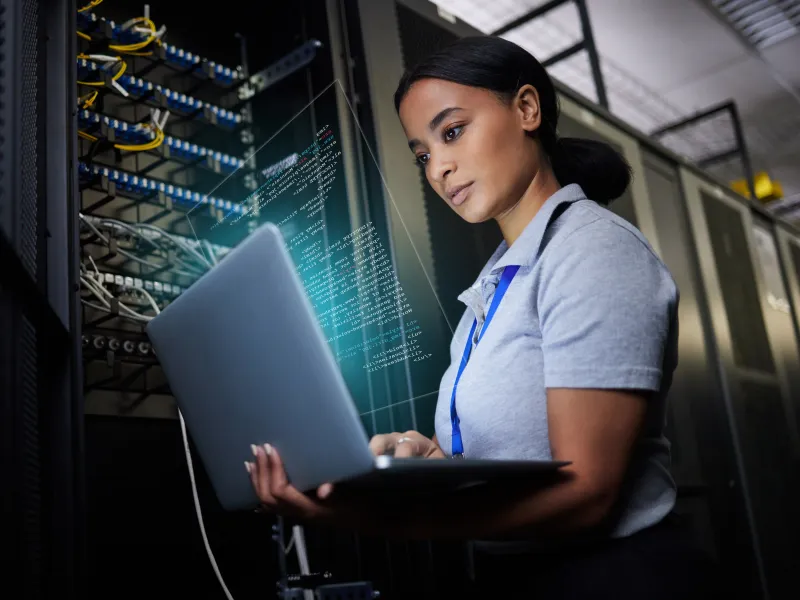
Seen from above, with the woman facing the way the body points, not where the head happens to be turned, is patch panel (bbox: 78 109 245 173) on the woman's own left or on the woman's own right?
on the woman's own right

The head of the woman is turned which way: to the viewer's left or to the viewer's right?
to the viewer's left

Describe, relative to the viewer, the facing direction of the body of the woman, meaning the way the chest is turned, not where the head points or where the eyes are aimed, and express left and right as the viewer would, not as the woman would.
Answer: facing the viewer and to the left of the viewer

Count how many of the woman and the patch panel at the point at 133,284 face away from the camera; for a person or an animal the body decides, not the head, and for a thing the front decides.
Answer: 0

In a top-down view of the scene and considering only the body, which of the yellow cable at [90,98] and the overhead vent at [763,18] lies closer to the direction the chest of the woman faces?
the yellow cable

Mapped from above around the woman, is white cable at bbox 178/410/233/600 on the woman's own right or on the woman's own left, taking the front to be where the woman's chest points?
on the woman's own right

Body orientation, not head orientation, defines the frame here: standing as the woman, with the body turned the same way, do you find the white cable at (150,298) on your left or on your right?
on your right

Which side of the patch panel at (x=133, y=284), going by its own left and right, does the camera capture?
front
